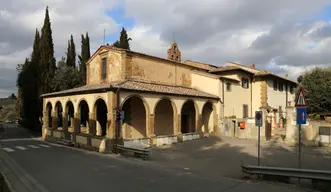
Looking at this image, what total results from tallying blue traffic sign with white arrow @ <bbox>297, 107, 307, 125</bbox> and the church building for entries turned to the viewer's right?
0

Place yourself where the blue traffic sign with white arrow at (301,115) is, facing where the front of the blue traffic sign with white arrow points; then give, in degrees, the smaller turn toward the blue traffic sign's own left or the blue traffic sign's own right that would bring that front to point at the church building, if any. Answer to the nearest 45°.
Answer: approximately 135° to the blue traffic sign's own right

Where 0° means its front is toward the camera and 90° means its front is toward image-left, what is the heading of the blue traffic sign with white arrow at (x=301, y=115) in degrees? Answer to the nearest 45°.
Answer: approximately 0°

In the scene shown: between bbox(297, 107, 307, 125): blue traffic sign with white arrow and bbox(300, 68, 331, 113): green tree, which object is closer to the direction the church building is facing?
the blue traffic sign with white arrow

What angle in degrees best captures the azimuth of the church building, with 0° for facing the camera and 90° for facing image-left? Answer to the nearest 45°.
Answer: approximately 45°

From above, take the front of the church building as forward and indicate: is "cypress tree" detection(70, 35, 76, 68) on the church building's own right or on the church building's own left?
on the church building's own right

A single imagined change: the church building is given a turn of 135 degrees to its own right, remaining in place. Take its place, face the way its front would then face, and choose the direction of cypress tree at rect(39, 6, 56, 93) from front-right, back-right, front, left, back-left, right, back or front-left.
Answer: front-left

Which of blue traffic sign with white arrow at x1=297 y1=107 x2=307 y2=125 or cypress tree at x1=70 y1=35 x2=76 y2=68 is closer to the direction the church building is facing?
the blue traffic sign with white arrow

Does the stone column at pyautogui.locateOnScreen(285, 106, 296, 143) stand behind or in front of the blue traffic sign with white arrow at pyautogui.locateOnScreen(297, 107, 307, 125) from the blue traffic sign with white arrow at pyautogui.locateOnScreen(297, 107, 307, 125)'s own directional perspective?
behind

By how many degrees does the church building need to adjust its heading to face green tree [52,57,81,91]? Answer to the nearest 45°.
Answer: approximately 90° to its right

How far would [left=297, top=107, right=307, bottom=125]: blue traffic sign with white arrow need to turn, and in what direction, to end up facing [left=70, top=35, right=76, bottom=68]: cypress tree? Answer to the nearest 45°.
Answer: approximately 135° to its right

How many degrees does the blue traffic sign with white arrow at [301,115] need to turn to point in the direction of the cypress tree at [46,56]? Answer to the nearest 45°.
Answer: approximately 135° to its right
